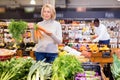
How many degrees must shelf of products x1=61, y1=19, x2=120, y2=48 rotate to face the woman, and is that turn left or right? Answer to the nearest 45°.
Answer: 0° — it already faces them

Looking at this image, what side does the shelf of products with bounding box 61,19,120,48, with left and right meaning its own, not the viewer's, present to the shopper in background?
front

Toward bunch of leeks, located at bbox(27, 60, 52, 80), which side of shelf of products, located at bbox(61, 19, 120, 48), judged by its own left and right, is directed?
front

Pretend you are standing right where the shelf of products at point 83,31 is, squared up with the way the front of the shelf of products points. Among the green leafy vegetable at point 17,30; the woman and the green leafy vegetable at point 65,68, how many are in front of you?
3

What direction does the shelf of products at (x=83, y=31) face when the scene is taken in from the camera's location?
facing the viewer

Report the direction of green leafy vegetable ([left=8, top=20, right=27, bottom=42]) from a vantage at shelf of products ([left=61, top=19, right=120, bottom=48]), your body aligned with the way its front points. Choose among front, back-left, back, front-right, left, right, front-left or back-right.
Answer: front

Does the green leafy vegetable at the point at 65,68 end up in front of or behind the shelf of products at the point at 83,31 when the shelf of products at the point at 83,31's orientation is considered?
in front
